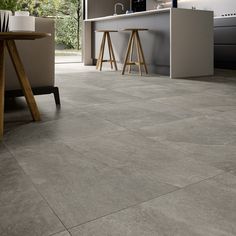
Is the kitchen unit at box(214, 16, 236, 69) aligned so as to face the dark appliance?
no

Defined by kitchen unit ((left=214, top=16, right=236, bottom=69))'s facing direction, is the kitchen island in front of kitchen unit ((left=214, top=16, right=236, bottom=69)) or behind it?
in front

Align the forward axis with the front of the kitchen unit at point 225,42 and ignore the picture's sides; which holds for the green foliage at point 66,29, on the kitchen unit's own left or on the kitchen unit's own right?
on the kitchen unit's own right

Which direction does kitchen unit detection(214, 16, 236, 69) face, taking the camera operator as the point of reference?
facing the viewer and to the left of the viewer
